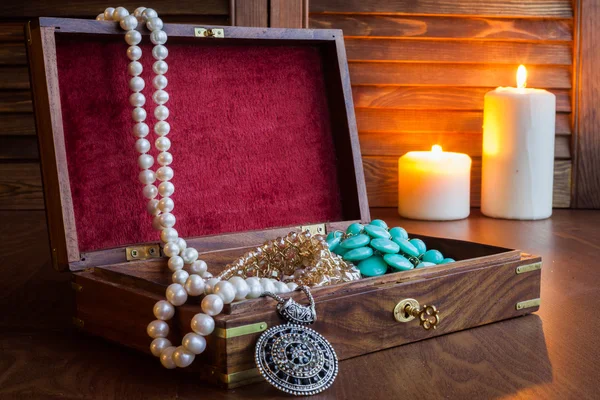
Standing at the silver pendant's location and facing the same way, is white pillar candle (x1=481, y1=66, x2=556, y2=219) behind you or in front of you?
behind

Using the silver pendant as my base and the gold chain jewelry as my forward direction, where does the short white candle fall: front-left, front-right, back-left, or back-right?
front-right

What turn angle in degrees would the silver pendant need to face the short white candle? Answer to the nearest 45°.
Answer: approximately 180°

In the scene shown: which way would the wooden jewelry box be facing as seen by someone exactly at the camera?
facing the viewer and to the right of the viewer

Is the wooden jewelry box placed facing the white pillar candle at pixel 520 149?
no

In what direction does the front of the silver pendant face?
toward the camera

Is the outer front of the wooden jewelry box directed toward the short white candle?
no
